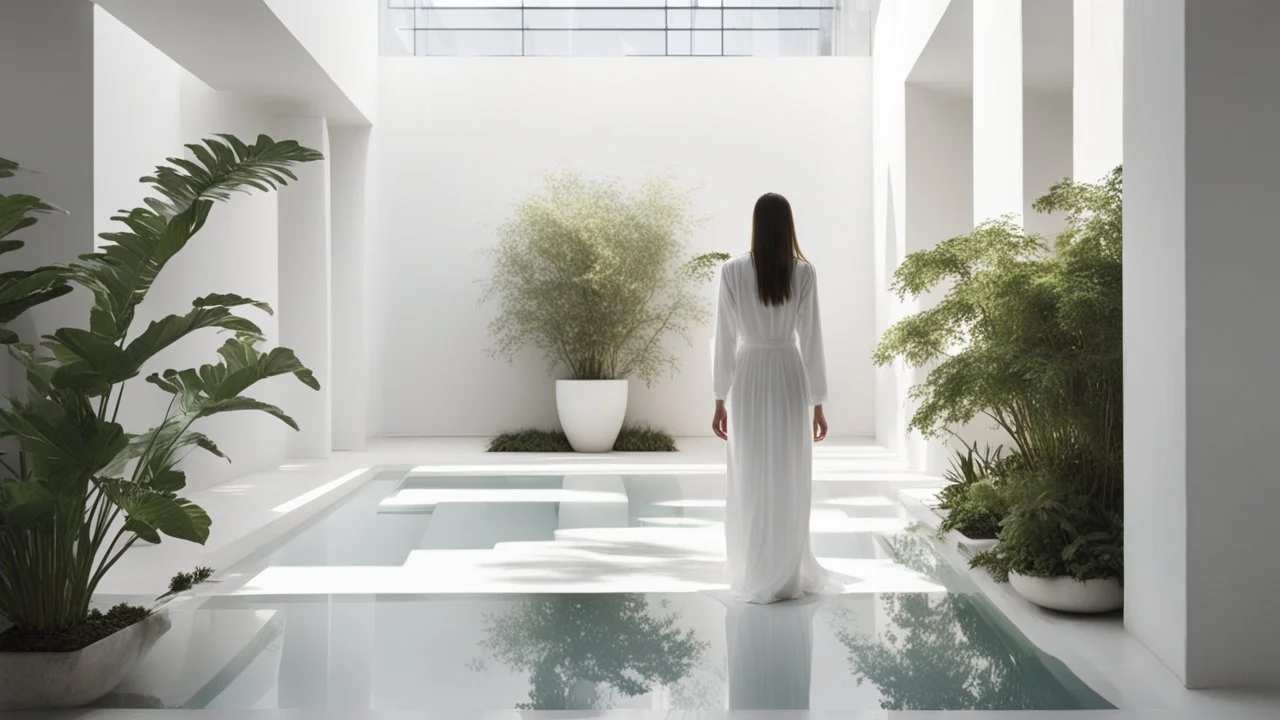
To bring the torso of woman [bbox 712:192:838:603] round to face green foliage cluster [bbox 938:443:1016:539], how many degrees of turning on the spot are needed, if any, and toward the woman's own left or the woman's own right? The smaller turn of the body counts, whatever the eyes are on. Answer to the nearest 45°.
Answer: approximately 45° to the woman's own right

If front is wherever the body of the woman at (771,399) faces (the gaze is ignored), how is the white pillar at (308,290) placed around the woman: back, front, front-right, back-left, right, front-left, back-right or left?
front-left

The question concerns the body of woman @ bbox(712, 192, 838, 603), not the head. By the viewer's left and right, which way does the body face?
facing away from the viewer

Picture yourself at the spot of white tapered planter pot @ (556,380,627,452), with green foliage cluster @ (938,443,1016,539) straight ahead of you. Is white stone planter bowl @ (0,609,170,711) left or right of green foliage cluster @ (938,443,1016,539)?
right

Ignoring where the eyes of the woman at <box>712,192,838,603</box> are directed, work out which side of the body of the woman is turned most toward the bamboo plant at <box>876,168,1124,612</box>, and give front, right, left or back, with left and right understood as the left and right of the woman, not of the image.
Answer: right

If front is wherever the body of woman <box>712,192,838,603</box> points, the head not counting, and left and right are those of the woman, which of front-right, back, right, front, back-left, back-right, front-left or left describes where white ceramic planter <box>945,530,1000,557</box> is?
front-right

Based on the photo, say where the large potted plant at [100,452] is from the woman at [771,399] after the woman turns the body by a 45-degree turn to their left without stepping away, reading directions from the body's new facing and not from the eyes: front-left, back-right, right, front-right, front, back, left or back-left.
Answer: left

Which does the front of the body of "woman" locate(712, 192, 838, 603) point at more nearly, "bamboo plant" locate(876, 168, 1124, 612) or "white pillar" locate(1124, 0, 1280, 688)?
the bamboo plant

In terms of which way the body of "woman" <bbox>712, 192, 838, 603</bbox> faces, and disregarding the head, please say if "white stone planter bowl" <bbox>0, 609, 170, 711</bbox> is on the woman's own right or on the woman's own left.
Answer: on the woman's own left

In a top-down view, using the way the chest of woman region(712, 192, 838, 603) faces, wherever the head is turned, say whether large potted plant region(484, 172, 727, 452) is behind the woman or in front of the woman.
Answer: in front

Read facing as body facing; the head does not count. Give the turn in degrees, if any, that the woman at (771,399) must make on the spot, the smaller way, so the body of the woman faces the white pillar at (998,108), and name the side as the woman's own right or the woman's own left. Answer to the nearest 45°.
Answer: approximately 45° to the woman's own right

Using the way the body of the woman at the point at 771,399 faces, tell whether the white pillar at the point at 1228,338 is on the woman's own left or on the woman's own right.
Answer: on the woman's own right

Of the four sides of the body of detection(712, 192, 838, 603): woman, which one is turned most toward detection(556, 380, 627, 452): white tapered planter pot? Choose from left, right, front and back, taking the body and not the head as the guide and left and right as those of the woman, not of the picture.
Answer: front

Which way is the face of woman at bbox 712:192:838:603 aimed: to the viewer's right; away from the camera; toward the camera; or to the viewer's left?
away from the camera
